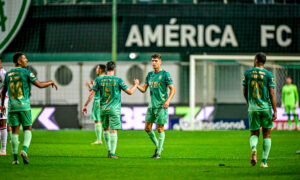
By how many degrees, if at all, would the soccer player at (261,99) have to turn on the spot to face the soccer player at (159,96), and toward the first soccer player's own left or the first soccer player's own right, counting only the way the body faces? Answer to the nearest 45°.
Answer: approximately 45° to the first soccer player's own left

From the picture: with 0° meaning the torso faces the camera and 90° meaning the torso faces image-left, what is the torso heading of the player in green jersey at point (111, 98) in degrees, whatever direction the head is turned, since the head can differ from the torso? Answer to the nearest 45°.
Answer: approximately 180°

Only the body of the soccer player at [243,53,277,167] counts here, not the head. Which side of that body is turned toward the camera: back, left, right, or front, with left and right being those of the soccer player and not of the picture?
back

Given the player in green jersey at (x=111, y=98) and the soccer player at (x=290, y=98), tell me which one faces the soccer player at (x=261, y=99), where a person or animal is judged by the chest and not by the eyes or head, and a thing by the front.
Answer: the soccer player at (x=290, y=98)

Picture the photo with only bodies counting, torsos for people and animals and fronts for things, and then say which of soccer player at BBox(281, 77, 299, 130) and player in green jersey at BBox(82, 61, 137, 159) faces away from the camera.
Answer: the player in green jersey

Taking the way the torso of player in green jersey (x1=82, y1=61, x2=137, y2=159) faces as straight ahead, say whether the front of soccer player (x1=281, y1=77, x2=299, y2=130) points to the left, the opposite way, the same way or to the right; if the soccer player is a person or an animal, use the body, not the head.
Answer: the opposite way
